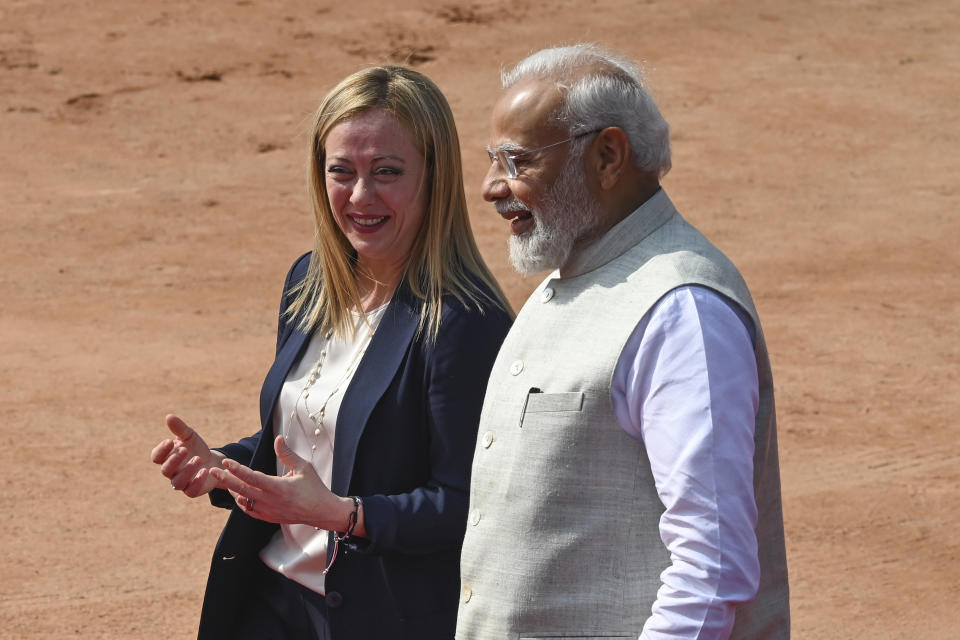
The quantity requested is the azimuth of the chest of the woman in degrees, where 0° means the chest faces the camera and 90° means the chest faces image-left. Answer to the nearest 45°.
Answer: approximately 45°

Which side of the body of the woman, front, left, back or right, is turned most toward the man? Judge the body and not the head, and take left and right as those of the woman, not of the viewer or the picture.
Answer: left

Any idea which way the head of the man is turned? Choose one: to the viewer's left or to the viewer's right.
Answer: to the viewer's left
